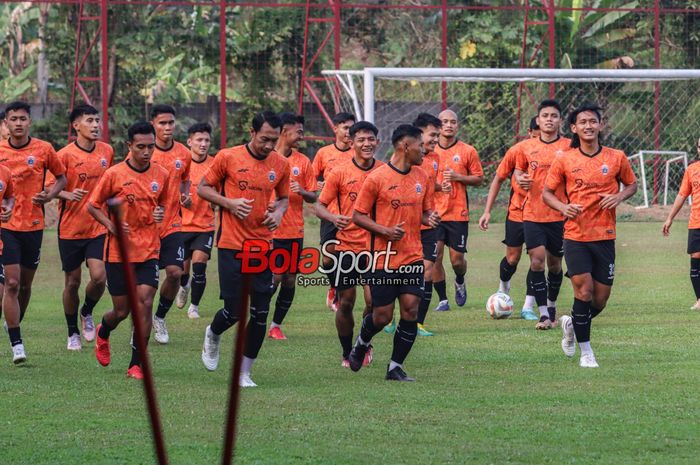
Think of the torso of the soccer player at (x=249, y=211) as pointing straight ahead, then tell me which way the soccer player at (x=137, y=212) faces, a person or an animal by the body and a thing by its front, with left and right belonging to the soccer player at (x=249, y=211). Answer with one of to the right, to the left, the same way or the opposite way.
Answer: the same way

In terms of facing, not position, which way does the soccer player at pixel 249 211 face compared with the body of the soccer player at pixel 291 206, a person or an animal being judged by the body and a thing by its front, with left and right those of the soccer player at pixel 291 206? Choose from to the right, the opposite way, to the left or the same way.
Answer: the same way

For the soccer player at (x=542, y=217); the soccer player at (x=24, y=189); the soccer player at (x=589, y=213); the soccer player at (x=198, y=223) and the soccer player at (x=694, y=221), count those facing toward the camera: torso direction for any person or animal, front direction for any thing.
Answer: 5

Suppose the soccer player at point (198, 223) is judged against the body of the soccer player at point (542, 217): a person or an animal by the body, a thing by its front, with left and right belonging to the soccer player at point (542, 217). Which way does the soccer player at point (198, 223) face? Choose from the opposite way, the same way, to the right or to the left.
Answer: the same way

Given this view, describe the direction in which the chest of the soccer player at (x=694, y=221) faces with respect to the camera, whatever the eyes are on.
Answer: toward the camera

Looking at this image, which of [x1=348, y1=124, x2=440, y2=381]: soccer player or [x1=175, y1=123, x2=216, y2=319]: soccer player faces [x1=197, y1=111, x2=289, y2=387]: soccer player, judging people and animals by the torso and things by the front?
[x1=175, y1=123, x2=216, y2=319]: soccer player

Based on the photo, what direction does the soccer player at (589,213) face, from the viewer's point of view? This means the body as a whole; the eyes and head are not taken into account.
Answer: toward the camera

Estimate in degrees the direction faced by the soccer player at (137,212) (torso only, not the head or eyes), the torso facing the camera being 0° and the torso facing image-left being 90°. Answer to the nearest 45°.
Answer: approximately 315°

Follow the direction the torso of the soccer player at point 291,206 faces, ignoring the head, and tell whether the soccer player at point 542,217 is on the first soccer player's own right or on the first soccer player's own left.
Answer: on the first soccer player's own left

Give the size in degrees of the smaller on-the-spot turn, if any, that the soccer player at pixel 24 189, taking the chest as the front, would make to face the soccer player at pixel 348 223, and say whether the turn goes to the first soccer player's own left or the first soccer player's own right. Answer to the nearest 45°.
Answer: approximately 45° to the first soccer player's own left

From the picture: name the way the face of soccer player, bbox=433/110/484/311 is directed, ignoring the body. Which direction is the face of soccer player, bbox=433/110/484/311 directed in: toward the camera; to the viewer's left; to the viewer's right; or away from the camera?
toward the camera

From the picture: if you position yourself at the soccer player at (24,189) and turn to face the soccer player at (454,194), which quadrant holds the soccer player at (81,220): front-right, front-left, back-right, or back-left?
front-left

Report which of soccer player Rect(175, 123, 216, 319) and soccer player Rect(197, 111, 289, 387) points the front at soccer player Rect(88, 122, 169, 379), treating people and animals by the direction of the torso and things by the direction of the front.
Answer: soccer player Rect(175, 123, 216, 319)

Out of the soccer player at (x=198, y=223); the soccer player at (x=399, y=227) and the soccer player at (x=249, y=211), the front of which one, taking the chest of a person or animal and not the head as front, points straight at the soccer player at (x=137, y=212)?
the soccer player at (x=198, y=223)

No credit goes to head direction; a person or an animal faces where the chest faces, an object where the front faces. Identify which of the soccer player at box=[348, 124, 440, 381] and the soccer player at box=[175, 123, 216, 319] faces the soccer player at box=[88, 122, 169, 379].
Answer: the soccer player at box=[175, 123, 216, 319]
